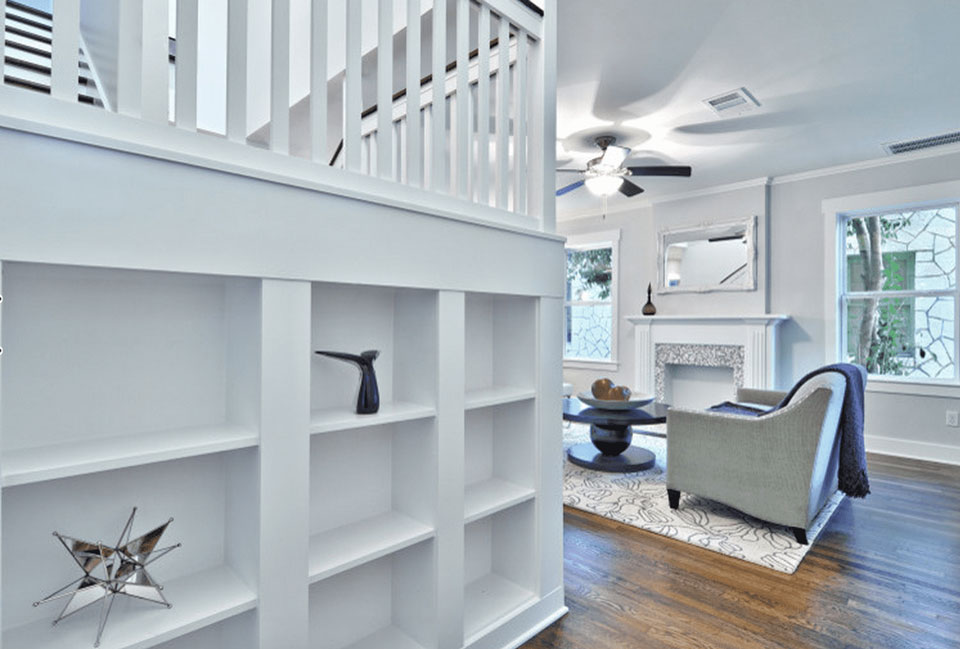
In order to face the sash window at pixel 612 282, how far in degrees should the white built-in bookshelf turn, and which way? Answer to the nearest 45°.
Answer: approximately 90° to its left

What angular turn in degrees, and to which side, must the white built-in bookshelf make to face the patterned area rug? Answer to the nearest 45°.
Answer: approximately 45° to its left

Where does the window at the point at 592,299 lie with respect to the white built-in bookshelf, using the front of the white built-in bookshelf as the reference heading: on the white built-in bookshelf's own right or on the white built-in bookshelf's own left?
on the white built-in bookshelf's own left

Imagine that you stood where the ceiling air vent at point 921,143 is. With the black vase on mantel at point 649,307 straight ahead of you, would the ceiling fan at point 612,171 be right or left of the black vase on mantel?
left

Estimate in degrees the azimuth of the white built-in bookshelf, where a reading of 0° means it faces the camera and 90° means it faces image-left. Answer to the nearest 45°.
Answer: approximately 315°
